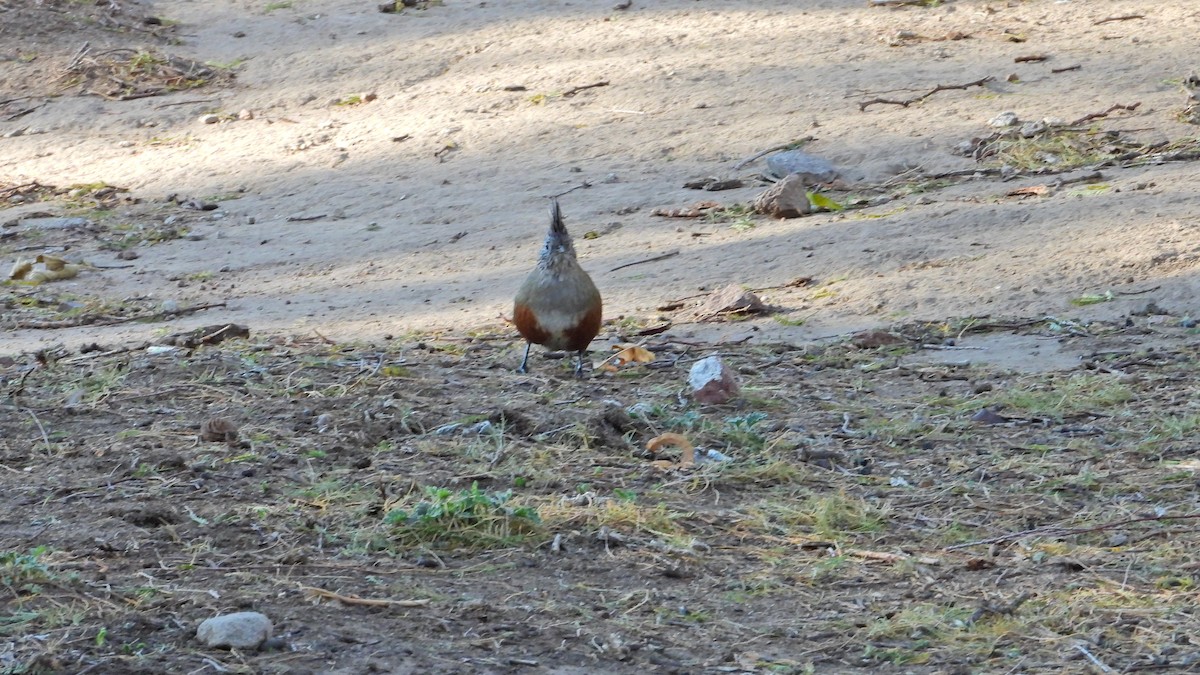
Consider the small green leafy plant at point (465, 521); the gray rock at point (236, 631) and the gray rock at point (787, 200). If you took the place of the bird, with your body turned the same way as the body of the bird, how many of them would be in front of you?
2

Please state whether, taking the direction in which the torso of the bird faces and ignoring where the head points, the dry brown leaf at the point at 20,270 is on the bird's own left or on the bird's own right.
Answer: on the bird's own right

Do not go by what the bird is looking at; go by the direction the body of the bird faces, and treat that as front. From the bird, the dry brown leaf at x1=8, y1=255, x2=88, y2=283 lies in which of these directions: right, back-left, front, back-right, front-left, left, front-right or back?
back-right

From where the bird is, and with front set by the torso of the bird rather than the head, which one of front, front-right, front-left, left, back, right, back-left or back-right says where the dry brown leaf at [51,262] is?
back-right

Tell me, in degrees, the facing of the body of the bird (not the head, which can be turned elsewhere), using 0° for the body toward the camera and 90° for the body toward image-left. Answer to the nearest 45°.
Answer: approximately 0°

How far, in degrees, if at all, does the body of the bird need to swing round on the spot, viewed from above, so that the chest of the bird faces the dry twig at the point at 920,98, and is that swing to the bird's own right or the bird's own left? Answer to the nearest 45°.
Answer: approximately 135° to the bird's own left

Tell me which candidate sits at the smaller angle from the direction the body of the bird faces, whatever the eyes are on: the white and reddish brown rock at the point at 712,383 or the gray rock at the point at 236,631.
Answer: the gray rock

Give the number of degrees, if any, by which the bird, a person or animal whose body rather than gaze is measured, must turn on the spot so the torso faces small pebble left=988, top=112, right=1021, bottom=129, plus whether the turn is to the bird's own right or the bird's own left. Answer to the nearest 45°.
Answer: approximately 135° to the bird's own left

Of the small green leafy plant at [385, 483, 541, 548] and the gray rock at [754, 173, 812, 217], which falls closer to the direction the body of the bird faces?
the small green leafy plant

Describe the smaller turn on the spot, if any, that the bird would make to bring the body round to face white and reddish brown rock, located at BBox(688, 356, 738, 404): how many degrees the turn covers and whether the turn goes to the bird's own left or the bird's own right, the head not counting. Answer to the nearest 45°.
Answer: approximately 45° to the bird's own left
